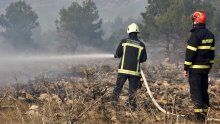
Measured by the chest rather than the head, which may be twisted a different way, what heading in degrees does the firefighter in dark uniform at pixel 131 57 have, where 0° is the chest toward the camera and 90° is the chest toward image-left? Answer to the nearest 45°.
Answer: approximately 180°

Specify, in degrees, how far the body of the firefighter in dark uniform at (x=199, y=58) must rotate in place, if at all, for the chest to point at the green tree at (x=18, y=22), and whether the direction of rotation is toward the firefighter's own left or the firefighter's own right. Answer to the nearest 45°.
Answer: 0° — they already face it

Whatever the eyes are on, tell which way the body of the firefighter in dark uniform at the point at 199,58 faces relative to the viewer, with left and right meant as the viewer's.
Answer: facing away from the viewer and to the left of the viewer
